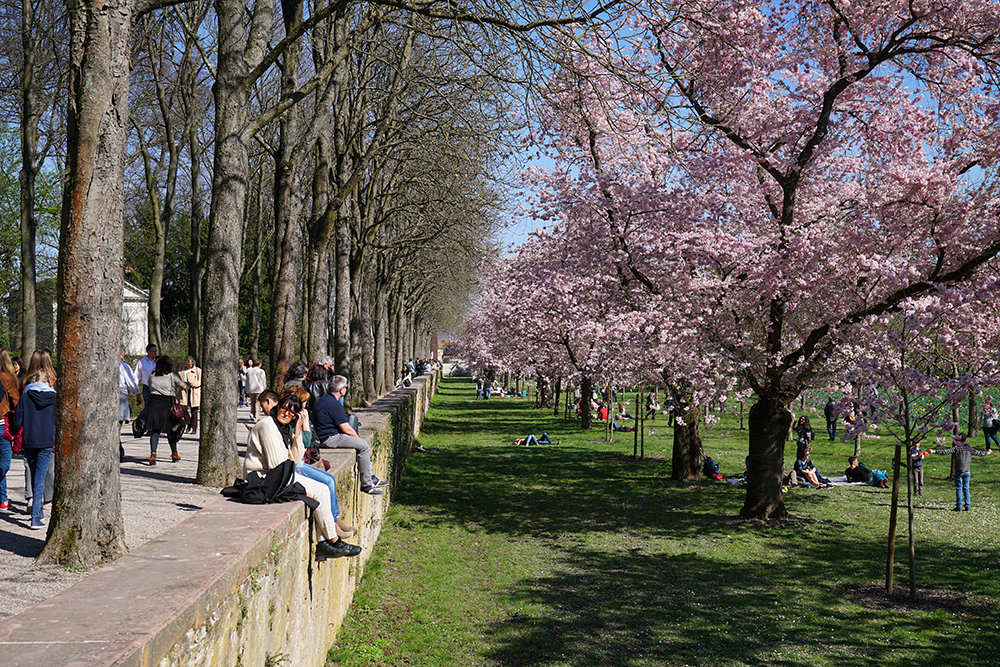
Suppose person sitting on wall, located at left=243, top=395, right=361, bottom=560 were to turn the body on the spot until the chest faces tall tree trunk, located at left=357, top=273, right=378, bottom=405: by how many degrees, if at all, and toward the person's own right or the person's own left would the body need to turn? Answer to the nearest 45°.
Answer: approximately 90° to the person's own left

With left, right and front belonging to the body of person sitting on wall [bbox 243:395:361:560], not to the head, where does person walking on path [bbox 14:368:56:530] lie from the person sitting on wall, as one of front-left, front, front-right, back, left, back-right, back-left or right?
back-left

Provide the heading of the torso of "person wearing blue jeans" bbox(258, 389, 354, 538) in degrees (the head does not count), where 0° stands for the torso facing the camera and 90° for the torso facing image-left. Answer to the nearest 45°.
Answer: approximately 270°

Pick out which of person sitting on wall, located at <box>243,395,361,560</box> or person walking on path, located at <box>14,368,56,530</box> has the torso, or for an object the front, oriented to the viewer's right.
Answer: the person sitting on wall

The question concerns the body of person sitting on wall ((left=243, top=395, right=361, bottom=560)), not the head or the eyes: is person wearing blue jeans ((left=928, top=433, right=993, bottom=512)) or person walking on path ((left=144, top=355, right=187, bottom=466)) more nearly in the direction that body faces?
the person wearing blue jeans
